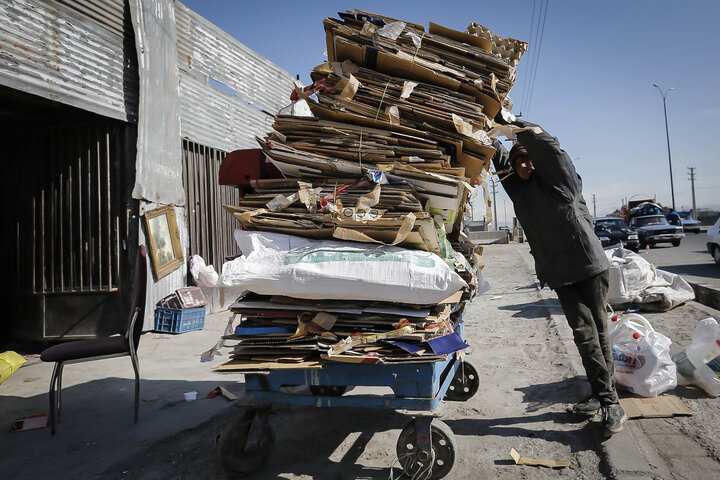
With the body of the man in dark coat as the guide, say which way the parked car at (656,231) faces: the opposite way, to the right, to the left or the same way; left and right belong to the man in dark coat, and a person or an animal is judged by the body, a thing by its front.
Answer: to the left

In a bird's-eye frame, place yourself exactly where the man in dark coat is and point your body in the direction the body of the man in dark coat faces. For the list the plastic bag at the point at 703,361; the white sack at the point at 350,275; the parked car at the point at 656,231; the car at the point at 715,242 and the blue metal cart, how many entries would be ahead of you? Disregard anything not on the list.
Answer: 2

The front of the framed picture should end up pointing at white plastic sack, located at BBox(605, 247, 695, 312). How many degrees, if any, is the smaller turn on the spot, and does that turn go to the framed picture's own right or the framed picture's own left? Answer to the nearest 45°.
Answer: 0° — it already faces it

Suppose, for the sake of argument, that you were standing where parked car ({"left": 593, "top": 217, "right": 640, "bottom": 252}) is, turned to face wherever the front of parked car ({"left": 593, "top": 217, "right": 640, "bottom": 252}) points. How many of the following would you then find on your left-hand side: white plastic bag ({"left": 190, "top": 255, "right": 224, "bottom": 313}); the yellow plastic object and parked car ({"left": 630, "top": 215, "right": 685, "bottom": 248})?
1

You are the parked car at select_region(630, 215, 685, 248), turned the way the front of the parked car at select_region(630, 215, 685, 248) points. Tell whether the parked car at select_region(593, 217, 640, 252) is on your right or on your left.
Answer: on your right

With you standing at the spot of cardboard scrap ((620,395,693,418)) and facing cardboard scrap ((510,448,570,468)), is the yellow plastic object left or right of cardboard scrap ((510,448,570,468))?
right

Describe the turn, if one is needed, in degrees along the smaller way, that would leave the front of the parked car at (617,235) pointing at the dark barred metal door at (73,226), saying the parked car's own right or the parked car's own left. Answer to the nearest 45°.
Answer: approximately 45° to the parked car's own right

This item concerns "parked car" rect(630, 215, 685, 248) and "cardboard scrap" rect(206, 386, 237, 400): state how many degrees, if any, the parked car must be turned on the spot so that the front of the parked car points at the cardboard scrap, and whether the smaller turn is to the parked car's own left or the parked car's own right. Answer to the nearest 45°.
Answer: approximately 45° to the parked car's own right

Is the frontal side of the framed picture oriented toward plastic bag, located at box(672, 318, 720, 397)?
yes

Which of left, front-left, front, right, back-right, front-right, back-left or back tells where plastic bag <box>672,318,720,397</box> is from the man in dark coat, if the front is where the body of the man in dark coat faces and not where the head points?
back

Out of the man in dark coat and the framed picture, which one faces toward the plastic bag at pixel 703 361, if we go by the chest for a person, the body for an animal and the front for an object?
the framed picture
